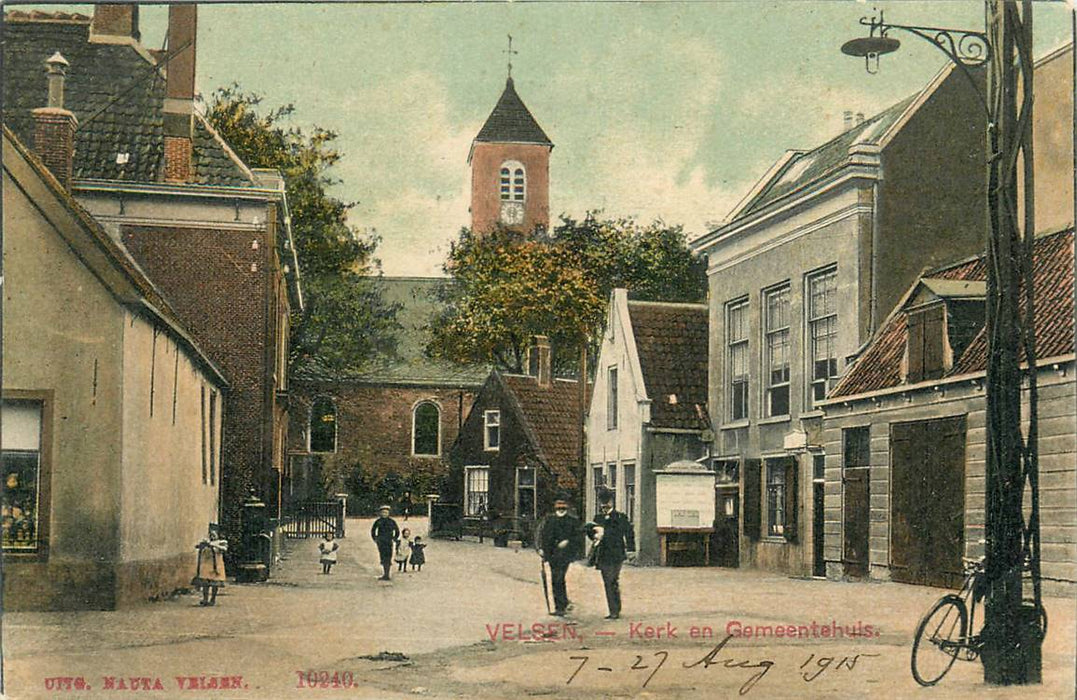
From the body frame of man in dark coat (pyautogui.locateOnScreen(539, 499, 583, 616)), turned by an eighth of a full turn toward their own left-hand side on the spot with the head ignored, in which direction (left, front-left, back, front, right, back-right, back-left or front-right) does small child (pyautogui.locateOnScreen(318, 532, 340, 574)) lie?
back-right

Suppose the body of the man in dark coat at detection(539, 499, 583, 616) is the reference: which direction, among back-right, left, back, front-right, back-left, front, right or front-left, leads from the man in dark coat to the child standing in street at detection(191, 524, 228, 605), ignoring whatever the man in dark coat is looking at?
right

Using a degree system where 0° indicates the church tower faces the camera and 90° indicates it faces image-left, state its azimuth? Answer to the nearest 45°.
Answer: approximately 0°

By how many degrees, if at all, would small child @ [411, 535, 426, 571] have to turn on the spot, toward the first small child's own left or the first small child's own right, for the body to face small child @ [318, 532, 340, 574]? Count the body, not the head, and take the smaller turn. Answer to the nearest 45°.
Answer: approximately 45° to the first small child's own right

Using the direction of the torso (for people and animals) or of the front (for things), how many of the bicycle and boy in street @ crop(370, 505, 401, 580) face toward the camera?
1

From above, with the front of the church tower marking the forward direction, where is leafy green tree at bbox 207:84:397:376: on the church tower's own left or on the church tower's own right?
on the church tower's own right

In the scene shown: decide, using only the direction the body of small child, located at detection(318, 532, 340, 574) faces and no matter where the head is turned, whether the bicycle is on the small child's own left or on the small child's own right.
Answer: on the small child's own left

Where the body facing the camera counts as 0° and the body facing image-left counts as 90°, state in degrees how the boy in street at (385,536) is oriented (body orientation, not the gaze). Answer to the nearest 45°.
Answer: approximately 0°
